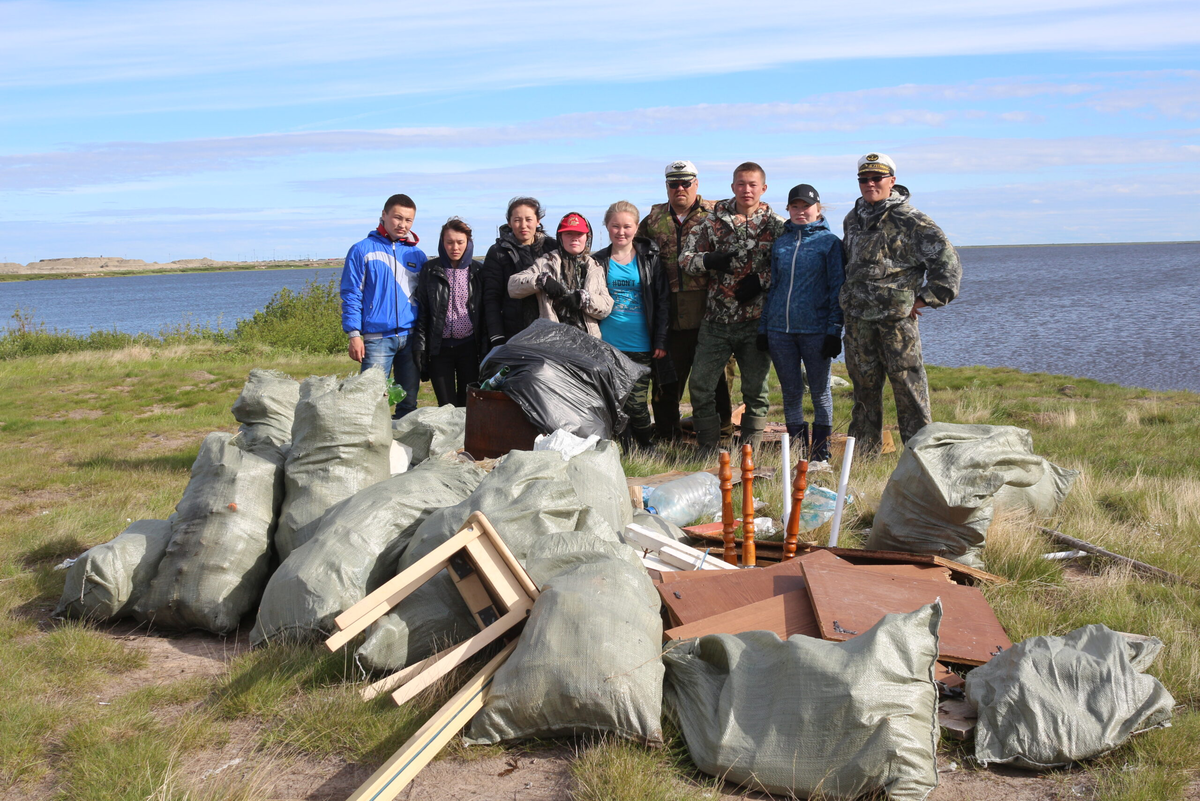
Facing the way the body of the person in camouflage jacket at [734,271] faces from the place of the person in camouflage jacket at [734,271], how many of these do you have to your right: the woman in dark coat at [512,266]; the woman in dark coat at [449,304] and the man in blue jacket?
3

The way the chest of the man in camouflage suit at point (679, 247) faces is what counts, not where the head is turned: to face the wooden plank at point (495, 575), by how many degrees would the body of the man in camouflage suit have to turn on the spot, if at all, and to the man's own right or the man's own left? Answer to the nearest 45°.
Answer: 0° — they already face it

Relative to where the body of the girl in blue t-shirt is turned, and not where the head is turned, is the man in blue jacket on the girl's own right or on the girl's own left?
on the girl's own right

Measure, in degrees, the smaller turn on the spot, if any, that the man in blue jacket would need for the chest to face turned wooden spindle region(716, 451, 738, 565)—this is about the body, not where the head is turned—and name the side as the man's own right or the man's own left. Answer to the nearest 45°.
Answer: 0° — they already face it

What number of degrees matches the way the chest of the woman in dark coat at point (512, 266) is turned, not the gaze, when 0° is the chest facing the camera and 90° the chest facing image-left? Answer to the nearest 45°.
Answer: approximately 0°
